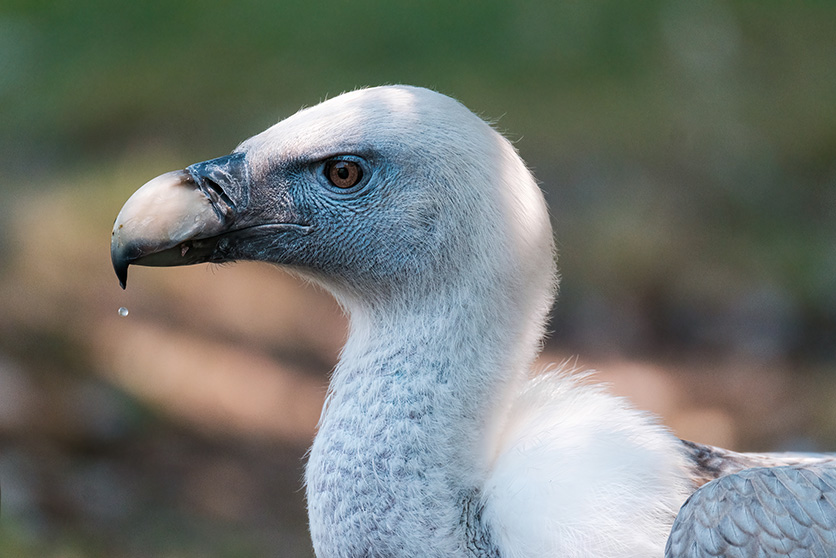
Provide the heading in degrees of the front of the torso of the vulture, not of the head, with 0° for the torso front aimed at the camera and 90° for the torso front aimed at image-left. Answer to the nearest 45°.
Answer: approximately 90°
